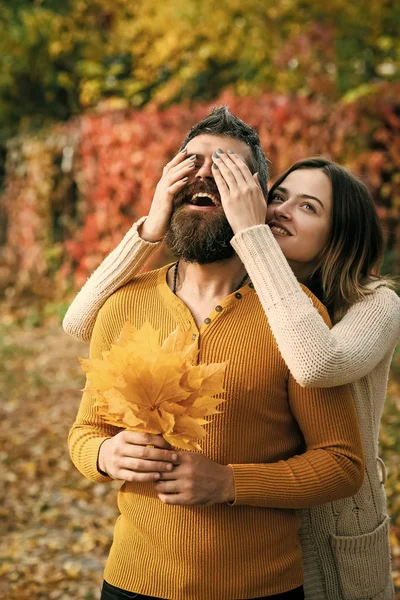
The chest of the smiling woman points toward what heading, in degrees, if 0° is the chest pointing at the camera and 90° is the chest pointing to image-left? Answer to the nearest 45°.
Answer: approximately 45°
